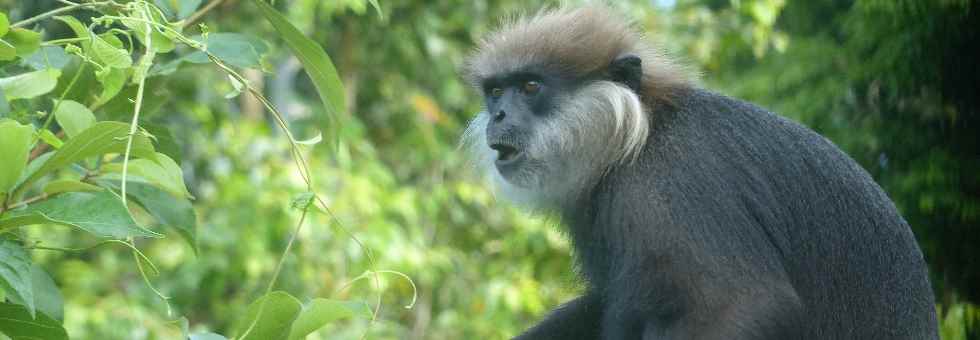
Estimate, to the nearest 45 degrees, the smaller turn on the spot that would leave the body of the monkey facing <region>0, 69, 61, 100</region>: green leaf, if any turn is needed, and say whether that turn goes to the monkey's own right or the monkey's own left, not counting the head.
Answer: approximately 45° to the monkey's own left

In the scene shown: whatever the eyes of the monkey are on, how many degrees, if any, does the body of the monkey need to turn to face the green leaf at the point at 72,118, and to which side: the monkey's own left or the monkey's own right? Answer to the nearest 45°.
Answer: approximately 45° to the monkey's own left

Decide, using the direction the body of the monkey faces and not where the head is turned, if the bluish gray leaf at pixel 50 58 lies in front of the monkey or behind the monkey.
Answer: in front

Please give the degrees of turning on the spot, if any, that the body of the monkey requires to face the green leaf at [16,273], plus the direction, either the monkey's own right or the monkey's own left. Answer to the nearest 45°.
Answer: approximately 45° to the monkey's own left

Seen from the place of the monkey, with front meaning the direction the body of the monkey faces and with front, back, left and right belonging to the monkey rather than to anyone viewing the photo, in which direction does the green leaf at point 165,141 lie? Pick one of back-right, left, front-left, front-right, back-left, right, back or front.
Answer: front-left

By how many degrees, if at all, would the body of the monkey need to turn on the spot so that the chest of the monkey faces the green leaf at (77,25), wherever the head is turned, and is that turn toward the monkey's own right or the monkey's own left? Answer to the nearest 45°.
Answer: approximately 45° to the monkey's own left

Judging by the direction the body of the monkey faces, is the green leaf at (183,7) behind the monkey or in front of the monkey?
in front

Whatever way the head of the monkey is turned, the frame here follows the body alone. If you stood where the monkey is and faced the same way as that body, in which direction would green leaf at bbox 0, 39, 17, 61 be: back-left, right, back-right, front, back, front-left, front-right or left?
front-left

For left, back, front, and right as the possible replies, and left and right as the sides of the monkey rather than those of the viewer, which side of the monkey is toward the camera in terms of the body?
left

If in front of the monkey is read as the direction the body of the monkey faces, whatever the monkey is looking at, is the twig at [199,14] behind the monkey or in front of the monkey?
in front

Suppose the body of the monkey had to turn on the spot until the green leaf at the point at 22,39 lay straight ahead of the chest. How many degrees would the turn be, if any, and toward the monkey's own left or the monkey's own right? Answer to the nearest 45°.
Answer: approximately 45° to the monkey's own left

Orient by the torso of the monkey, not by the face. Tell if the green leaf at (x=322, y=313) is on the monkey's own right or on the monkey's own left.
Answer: on the monkey's own left
